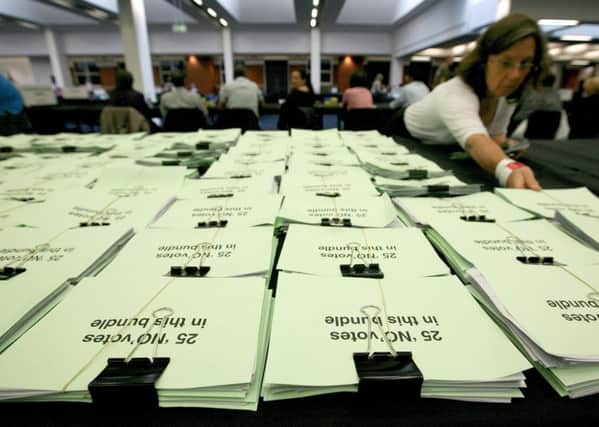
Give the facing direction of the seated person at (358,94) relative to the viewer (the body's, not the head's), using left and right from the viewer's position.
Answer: facing away from the viewer

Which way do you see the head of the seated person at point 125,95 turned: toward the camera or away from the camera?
away from the camera

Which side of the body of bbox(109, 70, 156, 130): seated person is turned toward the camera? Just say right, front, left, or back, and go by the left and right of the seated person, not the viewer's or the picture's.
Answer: back

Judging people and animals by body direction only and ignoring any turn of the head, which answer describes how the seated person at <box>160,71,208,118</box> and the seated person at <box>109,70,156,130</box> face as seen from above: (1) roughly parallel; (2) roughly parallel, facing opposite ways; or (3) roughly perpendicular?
roughly parallel

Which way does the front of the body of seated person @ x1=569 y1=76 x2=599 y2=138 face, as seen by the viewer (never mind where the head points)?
away from the camera

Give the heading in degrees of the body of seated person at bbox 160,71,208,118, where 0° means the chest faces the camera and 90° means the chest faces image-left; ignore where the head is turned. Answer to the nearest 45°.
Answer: approximately 180°

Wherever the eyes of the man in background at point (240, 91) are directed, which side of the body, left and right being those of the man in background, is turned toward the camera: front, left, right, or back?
back

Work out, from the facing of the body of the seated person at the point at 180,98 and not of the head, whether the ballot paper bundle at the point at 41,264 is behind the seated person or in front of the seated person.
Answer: behind

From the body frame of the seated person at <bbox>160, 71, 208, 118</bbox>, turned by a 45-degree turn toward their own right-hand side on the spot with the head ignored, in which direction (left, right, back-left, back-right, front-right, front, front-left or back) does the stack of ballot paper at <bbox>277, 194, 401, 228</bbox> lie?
back-right

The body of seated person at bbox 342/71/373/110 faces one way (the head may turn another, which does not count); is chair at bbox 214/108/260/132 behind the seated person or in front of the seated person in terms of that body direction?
behind

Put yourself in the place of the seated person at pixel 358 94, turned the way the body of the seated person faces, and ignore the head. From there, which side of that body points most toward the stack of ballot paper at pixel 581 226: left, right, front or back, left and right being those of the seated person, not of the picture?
back

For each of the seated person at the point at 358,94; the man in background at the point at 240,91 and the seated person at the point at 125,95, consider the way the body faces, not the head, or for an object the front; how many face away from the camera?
3

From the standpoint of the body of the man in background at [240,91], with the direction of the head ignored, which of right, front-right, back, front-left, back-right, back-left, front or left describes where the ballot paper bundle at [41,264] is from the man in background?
back

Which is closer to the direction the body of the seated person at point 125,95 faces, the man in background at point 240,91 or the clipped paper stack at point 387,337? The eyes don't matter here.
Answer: the man in background

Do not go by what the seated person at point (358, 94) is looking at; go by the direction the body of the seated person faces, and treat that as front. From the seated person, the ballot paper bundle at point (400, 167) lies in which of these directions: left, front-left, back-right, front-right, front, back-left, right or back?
back

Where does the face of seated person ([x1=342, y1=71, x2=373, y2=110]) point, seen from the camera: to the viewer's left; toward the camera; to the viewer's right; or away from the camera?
away from the camera

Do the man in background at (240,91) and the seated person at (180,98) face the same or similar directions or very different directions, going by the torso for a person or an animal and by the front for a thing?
same or similar directions
